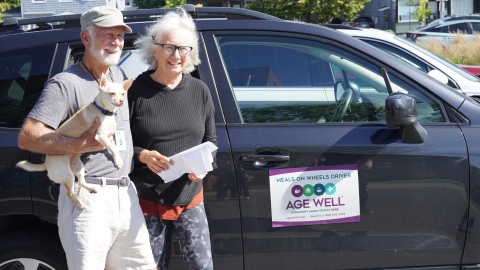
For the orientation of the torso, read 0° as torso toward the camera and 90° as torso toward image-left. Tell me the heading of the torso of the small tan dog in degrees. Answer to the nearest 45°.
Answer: approximately 315°

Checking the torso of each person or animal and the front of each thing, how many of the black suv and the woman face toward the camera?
1

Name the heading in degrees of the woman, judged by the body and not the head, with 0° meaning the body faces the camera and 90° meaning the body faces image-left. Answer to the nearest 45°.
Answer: approximately 0°

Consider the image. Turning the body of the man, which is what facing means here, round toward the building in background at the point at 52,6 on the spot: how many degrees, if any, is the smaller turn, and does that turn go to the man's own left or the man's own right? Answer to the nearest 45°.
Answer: approximately 135° to the man's own left

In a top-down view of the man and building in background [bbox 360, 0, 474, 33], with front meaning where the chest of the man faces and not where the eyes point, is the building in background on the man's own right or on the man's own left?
on the man's own left

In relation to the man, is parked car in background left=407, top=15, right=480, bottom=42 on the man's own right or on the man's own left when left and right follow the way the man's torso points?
on the man's own left

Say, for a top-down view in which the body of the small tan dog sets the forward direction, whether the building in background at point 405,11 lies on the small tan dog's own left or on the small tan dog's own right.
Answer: on the small tan dog's own left

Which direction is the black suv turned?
to the viewer's right

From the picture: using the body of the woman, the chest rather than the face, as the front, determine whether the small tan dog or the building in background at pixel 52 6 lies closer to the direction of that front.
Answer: the small tan dog

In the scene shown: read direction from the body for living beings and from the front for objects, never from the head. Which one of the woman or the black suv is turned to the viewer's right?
the black suv
